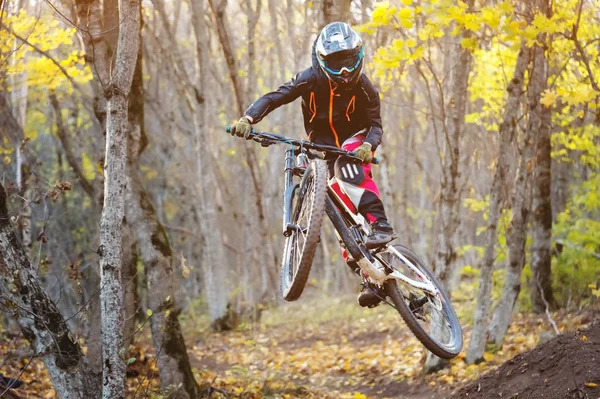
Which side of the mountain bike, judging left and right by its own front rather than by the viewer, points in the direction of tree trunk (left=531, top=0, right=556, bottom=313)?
back

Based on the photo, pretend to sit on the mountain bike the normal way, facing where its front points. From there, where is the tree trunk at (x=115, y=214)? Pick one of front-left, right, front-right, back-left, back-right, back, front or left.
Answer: front-right

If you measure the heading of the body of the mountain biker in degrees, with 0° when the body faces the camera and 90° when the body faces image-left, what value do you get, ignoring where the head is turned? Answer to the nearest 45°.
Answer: approximately 0°

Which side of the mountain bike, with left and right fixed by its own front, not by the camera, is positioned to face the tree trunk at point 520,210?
back
